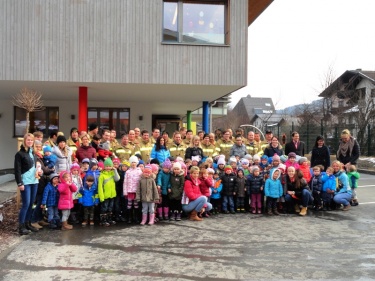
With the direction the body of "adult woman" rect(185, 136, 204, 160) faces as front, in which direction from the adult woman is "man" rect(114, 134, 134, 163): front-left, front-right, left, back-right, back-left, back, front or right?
right

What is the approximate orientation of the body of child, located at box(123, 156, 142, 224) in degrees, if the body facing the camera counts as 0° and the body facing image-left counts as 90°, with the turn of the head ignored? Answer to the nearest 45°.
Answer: approximately 0°

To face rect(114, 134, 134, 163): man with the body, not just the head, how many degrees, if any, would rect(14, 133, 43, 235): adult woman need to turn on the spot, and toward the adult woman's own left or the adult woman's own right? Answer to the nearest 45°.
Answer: approximately 90° to the adult woman's own left

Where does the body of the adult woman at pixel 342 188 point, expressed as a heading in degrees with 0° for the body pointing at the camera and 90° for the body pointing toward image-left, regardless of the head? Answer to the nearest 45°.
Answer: approximately 45°

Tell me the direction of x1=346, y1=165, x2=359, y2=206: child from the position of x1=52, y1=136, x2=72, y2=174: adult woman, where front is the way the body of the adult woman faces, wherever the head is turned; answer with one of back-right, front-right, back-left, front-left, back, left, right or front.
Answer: left
